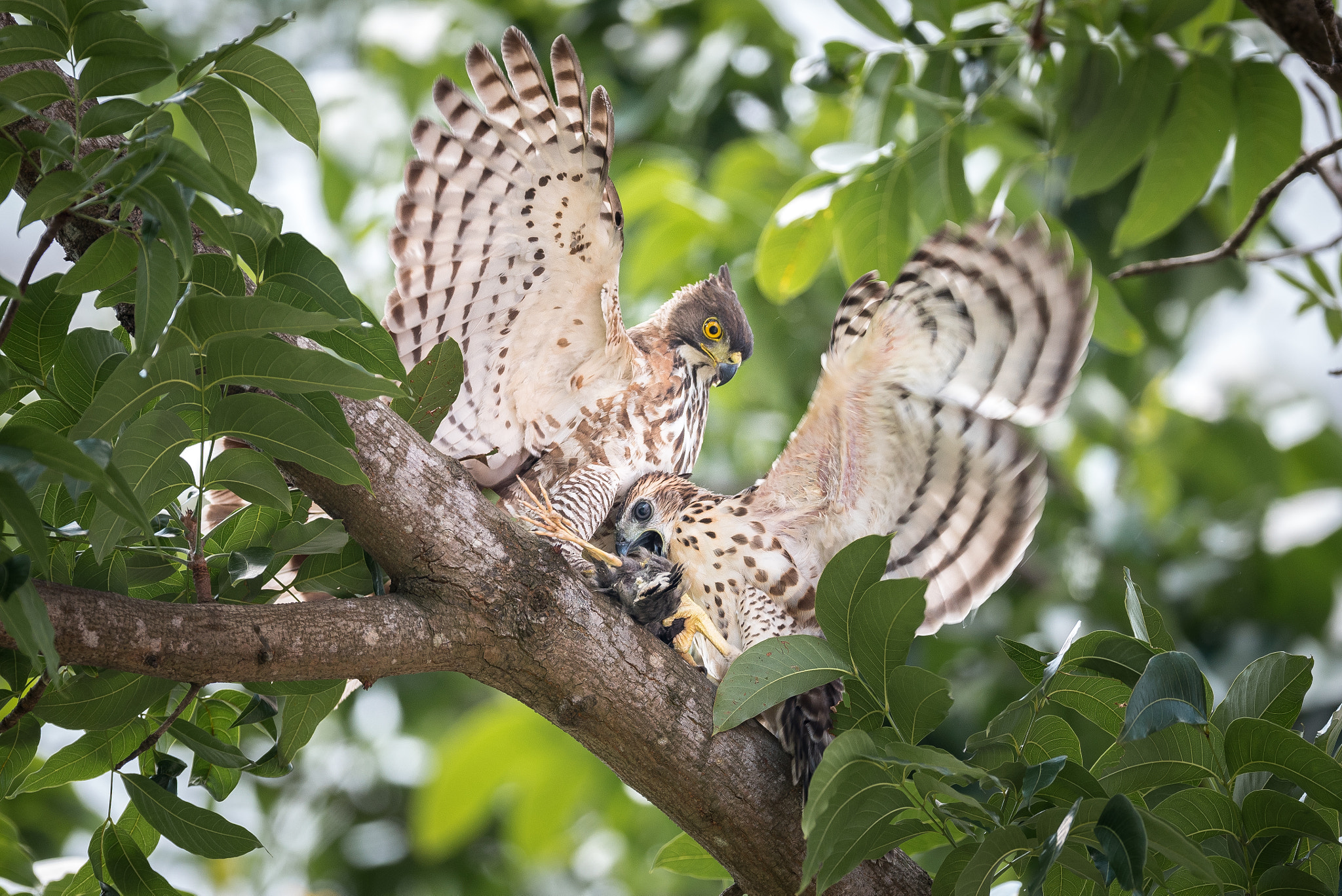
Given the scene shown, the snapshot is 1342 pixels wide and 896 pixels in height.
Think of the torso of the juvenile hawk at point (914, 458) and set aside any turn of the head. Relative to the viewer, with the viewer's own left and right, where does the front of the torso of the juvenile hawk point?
facing to the left of the viewer

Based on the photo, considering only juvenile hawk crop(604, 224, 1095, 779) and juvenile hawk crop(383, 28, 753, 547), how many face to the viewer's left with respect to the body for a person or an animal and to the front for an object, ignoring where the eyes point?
1

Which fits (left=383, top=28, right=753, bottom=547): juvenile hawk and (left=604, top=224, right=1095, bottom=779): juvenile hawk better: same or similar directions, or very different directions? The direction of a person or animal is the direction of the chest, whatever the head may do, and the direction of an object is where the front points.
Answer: very different directions

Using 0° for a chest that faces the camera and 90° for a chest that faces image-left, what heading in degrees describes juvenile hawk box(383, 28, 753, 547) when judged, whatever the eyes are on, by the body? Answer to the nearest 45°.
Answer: approximately 270°
